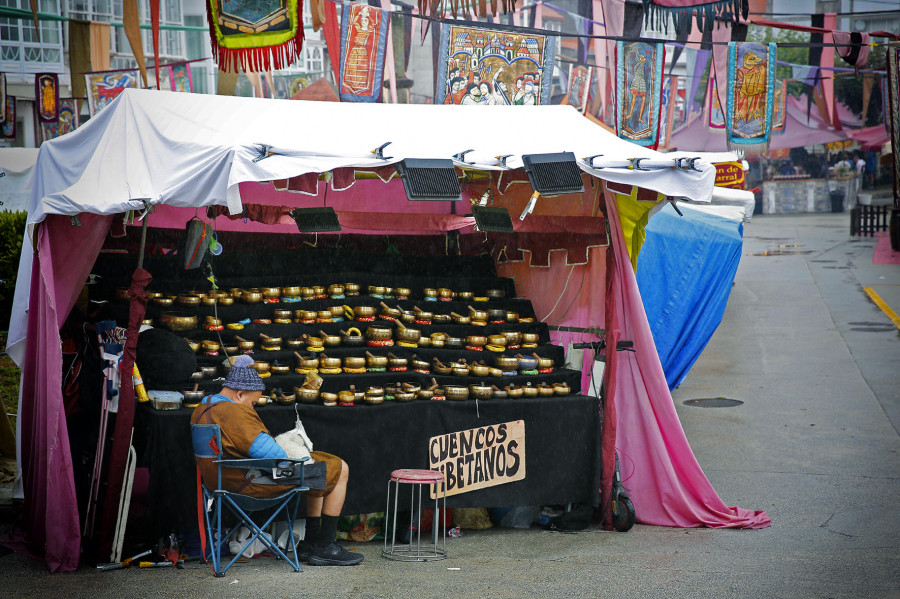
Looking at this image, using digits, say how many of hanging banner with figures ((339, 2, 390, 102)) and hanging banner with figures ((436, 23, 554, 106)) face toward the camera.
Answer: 2

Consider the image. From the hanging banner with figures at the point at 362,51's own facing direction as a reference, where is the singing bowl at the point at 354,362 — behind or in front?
in front

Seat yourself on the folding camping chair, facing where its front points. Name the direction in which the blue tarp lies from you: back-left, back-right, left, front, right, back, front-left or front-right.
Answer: front-left

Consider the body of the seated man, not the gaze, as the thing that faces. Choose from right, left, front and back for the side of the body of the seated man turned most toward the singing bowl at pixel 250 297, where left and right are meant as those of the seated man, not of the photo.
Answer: left

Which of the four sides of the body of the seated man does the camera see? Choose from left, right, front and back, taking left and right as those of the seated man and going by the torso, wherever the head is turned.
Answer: right

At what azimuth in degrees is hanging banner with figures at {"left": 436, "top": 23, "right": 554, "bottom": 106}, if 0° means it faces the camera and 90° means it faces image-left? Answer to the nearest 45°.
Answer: approximately 0°

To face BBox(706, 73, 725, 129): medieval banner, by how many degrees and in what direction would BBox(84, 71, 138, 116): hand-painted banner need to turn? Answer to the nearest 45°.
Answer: approximately 90° to its left

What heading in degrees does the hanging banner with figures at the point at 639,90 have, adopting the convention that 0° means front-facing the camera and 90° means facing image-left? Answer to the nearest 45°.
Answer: approximately 0°
